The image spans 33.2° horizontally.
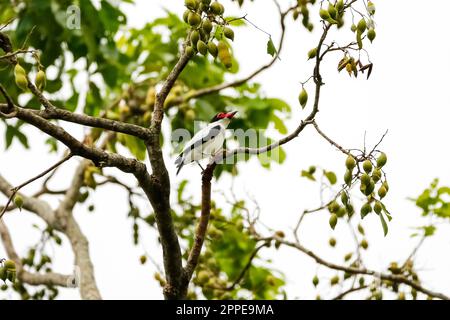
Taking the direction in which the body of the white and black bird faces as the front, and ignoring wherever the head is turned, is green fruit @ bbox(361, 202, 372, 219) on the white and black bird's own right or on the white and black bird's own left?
on the white and black bird's own right

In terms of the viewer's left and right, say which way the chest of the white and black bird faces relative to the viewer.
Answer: facing to the right of the viewer
